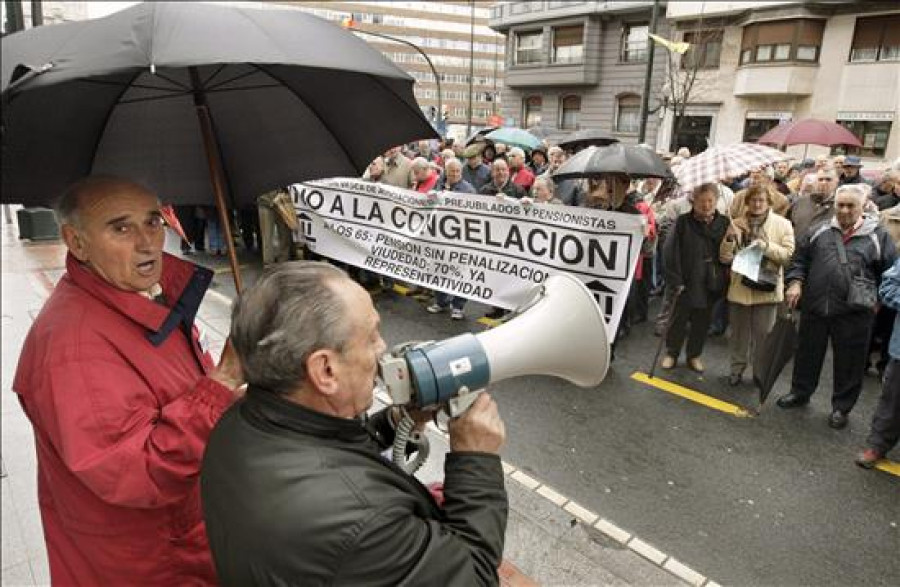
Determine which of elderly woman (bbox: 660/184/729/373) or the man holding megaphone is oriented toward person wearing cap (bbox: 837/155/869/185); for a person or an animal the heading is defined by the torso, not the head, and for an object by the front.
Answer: the man holding megaphone

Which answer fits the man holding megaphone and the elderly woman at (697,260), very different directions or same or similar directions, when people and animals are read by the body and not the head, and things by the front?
very different directions

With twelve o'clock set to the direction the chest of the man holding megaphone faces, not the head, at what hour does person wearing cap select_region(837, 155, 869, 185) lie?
The person wearing cap is roughly at 12 o'clock from the man holding megaphone.

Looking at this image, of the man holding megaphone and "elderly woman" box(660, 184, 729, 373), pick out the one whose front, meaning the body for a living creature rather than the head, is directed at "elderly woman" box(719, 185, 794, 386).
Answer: the man holding megaphone

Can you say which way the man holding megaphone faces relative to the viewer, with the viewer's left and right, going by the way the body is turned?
facing away from the viewer and to the right of the viewer

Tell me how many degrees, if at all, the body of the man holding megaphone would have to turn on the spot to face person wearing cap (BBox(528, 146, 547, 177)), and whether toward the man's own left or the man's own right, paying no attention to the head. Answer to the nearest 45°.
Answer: approximately 45° to the man's own left

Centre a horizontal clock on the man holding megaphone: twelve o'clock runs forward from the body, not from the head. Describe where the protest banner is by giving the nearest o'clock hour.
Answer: The protest banner is roughly at 11 o'clock from the man holding megaphone.

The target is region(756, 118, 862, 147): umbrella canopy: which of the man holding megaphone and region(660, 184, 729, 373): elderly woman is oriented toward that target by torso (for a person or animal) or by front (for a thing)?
the man holding megaphone

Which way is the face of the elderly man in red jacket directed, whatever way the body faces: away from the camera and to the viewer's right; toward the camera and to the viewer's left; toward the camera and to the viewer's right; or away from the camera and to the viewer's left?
toward the camera and to the viewer's right

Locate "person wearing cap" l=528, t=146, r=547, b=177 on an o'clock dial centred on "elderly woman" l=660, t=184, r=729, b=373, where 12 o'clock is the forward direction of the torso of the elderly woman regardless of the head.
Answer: The person wearing cap is roughly at 5 o'clock from the elderly woman.

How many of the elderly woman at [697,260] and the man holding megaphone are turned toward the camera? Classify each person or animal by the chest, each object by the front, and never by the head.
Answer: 1

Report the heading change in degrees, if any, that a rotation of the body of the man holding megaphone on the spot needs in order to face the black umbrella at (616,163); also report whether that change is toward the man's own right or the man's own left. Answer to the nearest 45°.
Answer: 0° — they already face it
